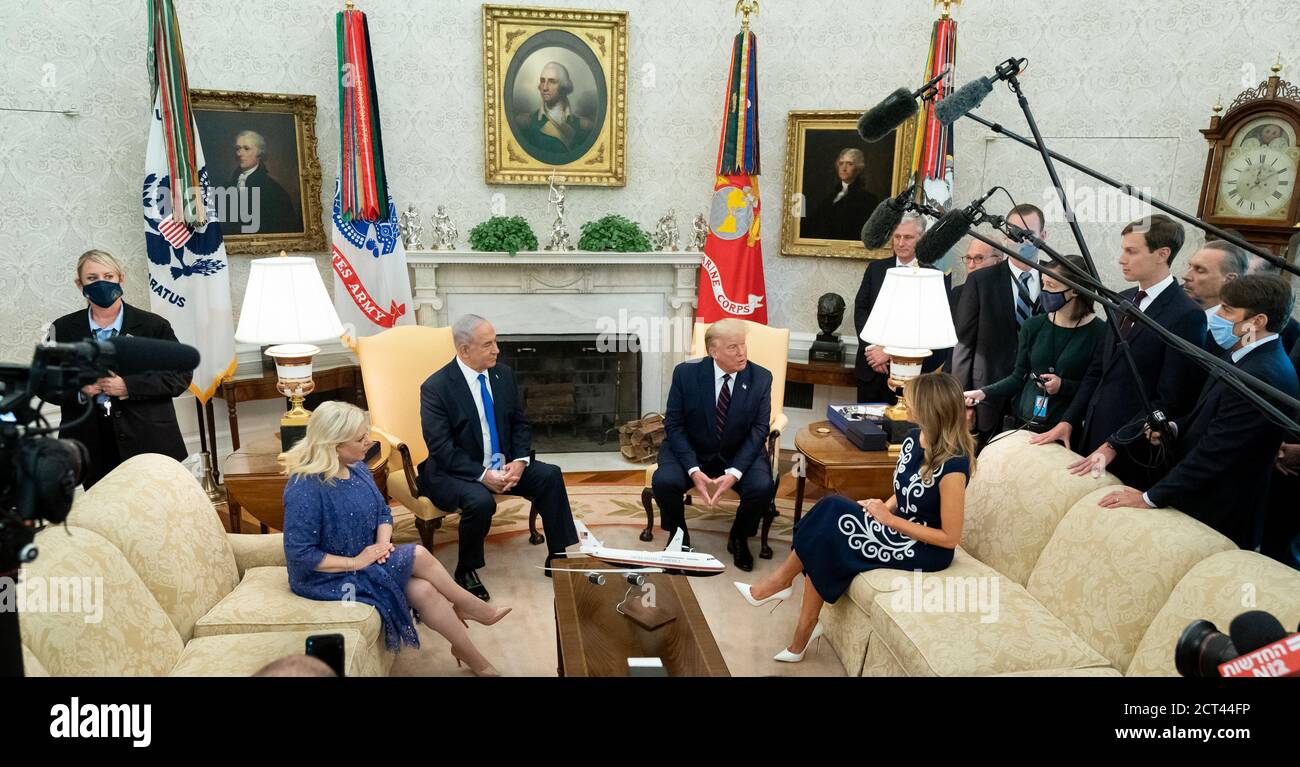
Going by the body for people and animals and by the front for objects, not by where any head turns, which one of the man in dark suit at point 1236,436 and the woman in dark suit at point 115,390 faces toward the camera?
the woman in dark suit at point 115,390

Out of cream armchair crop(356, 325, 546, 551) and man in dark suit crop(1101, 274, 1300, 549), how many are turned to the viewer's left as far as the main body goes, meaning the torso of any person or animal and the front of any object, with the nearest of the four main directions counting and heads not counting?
1

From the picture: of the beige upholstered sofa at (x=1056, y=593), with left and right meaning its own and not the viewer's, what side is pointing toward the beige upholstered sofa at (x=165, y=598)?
front

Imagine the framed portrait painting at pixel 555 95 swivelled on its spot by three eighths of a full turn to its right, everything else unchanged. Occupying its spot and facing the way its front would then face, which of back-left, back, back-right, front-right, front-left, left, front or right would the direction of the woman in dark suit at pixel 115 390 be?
left

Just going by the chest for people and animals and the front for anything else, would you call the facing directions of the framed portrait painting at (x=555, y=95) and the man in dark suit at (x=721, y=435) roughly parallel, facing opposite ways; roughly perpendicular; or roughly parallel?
roughly parallel

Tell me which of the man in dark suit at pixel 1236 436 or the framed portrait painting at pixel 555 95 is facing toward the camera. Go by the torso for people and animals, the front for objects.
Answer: the framed portrait painting

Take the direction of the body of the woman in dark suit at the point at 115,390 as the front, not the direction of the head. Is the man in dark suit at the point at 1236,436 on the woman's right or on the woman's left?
on the woman's left

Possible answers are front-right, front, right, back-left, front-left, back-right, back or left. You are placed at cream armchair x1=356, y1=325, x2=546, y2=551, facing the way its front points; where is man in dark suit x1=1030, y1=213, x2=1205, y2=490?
front

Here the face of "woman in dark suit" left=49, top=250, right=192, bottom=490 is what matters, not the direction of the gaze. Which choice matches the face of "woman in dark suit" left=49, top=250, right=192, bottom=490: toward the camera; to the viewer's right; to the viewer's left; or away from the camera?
toward the camera

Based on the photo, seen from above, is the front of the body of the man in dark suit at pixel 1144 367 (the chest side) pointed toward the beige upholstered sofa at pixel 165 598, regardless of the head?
yes

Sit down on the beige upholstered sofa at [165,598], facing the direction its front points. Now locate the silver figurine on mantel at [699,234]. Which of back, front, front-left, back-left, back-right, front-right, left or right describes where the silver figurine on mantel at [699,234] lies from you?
left

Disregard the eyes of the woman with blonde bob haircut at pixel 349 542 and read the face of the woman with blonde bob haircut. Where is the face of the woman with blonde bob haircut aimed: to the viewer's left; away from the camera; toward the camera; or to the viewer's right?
to the viewer's right

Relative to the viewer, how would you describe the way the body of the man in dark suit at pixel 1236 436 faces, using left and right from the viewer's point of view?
facing to the left of the viewer

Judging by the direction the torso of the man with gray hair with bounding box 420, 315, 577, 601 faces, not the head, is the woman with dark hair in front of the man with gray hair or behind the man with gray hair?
in front

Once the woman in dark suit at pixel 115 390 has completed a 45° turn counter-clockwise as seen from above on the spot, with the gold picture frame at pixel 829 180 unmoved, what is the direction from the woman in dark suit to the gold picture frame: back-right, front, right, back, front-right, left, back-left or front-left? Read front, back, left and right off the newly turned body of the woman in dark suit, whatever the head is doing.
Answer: front-left

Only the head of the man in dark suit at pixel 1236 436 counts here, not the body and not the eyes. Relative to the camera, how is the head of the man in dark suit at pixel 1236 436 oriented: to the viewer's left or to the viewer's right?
to the viewer's left

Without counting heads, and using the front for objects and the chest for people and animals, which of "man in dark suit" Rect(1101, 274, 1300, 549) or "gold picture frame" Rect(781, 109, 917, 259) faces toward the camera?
the gold picture frame

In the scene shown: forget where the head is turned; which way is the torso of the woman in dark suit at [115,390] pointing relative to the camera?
toward the camera

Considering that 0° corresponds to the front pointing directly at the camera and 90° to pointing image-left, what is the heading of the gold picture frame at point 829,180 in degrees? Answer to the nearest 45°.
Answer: approximately 0°

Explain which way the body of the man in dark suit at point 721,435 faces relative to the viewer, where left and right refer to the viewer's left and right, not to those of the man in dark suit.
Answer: facing the viewer

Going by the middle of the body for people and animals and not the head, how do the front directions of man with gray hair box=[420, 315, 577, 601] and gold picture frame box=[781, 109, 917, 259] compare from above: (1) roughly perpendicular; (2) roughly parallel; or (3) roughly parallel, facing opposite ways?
roughly perpendicular

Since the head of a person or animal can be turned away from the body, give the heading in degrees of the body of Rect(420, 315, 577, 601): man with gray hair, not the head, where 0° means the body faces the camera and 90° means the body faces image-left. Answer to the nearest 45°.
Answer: approximately 315°
